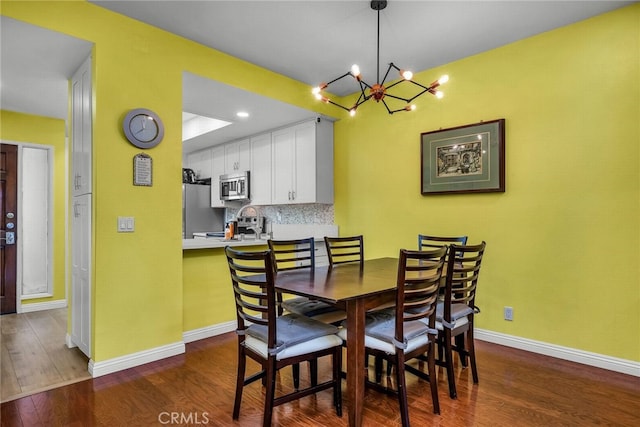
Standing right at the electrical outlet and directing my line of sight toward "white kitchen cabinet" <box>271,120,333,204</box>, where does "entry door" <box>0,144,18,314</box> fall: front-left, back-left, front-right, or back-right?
front-left

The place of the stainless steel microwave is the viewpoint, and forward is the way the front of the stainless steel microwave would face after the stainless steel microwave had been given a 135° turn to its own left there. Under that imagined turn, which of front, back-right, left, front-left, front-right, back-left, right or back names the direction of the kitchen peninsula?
right

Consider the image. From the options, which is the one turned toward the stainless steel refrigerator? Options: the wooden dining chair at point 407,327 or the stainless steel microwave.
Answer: the wooden dining chair

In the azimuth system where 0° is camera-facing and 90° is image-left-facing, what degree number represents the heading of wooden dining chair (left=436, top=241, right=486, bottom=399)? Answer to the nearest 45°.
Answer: approximately 135°

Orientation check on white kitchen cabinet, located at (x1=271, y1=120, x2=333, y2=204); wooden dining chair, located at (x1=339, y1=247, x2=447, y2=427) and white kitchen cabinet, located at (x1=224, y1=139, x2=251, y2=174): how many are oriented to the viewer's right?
0

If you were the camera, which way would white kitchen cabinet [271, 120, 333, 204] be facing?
facing the viewer and to the left of the viewer

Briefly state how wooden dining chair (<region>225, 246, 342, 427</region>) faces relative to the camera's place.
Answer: facing away from the viewer and to the right of the viewer

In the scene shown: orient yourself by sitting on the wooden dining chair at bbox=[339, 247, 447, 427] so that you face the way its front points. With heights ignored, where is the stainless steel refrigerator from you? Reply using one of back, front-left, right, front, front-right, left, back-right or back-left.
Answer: front

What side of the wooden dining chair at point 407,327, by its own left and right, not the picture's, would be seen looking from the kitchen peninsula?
front

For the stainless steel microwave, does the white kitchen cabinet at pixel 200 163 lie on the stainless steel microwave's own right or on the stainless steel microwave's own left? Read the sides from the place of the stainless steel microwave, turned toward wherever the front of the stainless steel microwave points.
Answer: on the stainless steel microwave's own right

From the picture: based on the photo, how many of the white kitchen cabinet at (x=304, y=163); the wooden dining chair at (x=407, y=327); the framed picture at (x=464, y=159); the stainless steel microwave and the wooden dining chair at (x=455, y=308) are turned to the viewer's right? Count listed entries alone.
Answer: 0

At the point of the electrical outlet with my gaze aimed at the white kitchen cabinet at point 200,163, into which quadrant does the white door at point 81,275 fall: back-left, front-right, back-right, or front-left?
front-left

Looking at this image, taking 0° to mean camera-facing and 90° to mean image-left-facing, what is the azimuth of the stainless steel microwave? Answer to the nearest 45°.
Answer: approximately 45°

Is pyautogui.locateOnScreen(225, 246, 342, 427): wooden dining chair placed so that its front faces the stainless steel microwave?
no

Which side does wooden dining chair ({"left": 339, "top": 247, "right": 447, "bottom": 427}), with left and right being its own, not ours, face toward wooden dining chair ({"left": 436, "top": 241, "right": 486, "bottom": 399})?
right

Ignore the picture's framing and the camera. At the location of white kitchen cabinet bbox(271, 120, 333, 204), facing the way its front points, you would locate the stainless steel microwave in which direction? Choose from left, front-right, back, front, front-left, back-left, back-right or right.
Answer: right

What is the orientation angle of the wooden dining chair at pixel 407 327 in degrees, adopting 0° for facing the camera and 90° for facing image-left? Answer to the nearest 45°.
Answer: approximately 135°

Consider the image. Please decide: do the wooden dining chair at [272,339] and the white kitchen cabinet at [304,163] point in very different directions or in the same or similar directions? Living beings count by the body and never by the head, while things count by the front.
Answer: very different directions

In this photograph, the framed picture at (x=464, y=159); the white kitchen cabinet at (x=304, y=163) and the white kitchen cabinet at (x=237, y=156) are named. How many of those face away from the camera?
0

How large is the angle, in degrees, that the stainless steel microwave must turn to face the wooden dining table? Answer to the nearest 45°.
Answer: approximately 45° to its left

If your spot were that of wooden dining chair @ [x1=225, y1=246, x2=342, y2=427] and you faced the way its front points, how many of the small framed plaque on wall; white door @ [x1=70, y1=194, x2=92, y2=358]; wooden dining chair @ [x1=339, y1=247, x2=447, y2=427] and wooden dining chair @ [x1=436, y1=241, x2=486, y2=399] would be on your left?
2

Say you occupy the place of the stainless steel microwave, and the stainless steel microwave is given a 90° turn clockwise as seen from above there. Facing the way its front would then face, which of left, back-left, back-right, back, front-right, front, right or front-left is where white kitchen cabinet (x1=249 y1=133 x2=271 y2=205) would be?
back
